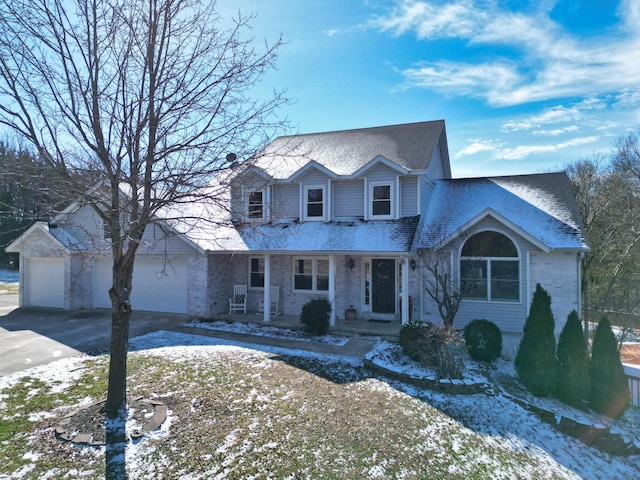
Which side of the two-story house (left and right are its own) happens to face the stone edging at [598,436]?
front

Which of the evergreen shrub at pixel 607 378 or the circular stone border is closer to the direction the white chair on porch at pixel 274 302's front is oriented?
the circular stone border

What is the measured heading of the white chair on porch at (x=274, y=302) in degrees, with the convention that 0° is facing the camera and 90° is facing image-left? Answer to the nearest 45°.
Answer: approximately 45°

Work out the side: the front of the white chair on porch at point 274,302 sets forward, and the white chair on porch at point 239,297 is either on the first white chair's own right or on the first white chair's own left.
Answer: on the first white chair's own right

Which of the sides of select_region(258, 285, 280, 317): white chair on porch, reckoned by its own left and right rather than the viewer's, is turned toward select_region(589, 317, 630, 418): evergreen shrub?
left

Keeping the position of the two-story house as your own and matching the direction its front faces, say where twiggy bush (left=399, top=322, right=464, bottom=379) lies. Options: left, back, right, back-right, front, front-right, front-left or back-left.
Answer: front

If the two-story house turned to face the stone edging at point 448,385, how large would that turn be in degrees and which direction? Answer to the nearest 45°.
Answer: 0° — it already faces it

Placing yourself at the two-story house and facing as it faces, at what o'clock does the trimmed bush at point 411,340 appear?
The trimmed bush is roughly at 12 o'clock from the two-story house.

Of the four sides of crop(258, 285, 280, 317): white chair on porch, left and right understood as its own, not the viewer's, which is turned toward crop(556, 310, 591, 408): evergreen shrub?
left

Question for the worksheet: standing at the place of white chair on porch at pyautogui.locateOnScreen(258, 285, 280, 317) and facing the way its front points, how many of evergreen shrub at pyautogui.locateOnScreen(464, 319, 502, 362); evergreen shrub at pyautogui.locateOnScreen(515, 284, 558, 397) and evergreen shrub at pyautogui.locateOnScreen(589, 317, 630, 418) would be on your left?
3

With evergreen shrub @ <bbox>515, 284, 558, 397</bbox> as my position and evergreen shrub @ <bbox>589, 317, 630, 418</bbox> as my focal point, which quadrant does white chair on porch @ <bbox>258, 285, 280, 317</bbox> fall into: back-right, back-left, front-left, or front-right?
back-left

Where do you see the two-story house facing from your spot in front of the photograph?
facing the viewer
